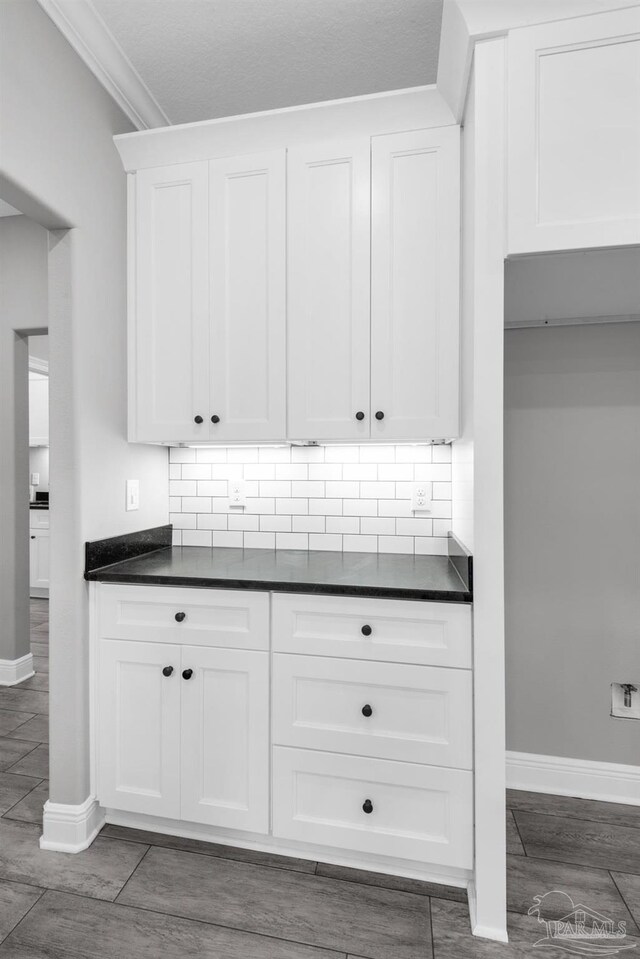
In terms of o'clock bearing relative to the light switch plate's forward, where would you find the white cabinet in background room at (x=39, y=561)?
The white cabinet in background room is roughly at 7 o'clock from the light switch plate.

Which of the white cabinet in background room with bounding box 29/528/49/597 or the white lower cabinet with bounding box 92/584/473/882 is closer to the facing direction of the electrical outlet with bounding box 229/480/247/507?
the white lower cabinet

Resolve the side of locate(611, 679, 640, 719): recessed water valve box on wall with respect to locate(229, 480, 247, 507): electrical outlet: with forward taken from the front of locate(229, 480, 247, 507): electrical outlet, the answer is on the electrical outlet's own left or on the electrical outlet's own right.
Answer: on the electrical outlet's own left

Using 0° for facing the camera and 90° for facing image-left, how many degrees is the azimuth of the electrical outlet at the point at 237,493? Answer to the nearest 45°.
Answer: approximately 0°

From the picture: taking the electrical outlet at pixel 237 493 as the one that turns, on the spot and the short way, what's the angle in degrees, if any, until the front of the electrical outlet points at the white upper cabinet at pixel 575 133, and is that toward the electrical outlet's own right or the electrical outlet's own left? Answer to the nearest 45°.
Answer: approximately 45° to the electrical outlet's own left

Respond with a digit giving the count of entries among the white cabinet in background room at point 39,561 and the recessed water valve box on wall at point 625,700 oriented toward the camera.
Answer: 2

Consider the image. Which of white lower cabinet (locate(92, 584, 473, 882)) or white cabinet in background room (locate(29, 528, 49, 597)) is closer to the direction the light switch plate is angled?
the white lower cabinet
